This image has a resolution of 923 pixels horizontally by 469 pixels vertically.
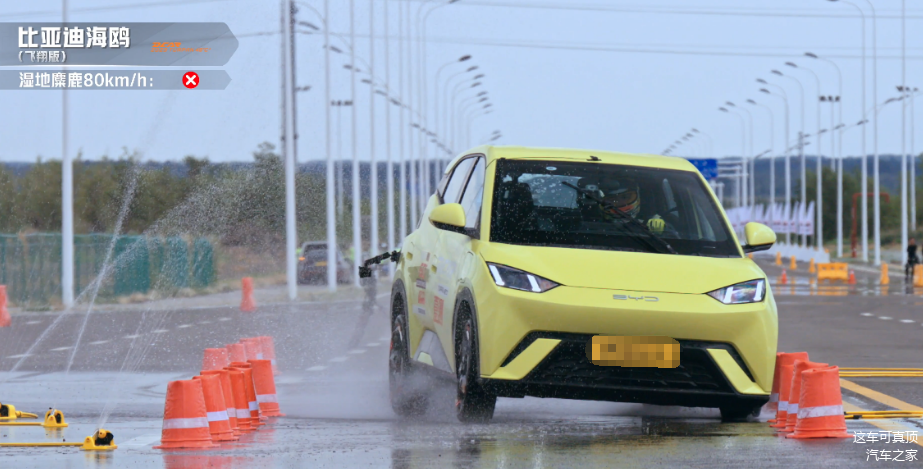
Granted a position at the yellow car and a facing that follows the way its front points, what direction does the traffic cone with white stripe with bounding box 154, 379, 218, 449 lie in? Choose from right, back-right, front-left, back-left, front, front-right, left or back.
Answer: right

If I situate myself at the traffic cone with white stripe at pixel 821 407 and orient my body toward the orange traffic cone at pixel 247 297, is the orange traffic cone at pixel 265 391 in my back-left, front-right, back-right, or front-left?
front-left

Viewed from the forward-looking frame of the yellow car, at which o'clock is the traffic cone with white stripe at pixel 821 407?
The traffic cone with white stripe is roughly at 11 o'clock from the yellow car.

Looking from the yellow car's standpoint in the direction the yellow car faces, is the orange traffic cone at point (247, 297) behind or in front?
behind

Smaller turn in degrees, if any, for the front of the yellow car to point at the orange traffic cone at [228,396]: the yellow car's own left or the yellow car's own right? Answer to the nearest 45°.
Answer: approximately 90° to the yellow car's own right

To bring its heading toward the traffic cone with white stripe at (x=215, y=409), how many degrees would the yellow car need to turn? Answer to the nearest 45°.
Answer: approximately 90° to its right

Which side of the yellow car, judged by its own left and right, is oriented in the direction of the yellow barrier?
back

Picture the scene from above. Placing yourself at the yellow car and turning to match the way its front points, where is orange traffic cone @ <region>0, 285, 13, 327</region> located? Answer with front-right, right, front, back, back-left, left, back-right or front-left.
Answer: back-right

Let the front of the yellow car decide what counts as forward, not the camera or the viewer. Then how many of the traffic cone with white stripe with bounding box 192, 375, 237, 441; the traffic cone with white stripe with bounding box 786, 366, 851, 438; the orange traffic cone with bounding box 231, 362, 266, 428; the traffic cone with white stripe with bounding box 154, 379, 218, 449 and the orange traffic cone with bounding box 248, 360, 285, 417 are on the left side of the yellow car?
1

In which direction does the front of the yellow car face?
toward the camera

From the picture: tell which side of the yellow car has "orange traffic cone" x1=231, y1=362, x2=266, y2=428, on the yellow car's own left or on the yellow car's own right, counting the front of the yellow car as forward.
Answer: on the yellow car's own right

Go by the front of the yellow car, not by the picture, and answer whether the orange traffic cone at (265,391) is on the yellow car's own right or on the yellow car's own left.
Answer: on the yellow car's own right

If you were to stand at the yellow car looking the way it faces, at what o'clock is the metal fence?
The metal fence is roughly at 5 o'clock from the yellow car.
